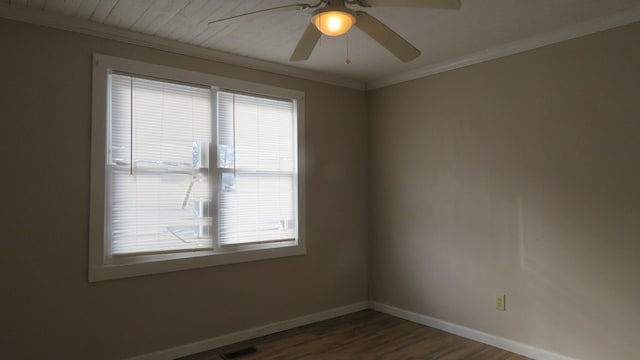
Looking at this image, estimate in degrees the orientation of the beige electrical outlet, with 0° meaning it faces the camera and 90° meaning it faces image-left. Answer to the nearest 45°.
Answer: approximately 45°

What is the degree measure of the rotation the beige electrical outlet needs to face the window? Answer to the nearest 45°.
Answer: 0° — it already faces it

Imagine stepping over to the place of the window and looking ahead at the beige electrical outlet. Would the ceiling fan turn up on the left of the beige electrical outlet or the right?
right

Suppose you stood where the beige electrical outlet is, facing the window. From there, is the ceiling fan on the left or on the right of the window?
left

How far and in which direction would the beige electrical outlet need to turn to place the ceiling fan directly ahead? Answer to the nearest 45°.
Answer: approximately 45° to its left
